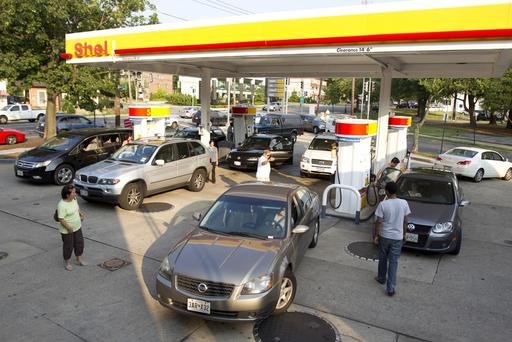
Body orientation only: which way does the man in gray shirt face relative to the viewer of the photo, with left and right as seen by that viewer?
facing away from the viewer

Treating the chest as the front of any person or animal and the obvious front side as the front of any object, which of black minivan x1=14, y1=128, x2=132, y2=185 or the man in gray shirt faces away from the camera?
the man in gray shirt

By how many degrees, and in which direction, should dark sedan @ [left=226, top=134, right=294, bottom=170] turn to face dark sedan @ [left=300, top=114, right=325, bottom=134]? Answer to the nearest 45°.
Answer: approximately 135° to its right

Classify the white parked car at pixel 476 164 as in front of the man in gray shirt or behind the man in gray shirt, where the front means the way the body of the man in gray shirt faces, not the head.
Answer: in front

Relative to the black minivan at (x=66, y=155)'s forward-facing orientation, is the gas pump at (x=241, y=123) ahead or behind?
behind

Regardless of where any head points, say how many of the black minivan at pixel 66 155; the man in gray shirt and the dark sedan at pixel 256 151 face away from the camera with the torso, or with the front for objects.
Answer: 1

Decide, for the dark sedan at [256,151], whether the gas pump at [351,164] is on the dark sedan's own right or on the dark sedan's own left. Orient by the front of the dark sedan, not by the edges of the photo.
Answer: on the dark sedan's own left

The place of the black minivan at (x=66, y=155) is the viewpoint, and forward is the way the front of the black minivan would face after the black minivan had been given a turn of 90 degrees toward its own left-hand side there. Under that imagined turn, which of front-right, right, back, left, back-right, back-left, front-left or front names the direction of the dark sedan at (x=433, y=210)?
front

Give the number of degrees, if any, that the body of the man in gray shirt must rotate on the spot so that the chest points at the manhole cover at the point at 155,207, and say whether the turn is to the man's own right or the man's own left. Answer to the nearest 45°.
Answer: approximately 45° to the man's own left

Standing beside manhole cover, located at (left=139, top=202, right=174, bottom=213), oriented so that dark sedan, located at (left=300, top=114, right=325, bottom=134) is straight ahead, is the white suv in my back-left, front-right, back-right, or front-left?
front-right

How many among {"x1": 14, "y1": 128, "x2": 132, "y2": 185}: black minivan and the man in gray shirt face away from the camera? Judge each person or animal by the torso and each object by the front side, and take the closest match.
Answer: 1

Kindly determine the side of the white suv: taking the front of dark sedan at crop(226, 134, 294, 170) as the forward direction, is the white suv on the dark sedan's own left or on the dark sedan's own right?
on the dark sedan's own left

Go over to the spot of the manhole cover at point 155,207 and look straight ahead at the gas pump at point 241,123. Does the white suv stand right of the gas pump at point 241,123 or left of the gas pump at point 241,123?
right

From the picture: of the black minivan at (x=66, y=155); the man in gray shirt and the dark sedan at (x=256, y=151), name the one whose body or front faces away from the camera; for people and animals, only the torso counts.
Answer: the man in gray shirt

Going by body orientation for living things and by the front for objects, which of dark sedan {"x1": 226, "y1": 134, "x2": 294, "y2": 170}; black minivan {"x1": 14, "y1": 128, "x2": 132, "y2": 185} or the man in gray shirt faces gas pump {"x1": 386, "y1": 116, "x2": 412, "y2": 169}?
the man in gray shirt

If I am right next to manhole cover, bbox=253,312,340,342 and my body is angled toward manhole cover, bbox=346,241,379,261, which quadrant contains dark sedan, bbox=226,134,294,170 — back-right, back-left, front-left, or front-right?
front-left

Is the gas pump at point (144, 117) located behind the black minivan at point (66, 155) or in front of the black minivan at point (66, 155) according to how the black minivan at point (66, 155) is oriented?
behind

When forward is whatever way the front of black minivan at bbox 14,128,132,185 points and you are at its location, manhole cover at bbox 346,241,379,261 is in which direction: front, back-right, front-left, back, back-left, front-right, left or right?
left

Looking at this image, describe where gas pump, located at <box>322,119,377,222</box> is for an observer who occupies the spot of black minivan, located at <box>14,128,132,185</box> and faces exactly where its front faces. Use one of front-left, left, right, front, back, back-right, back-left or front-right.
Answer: left
